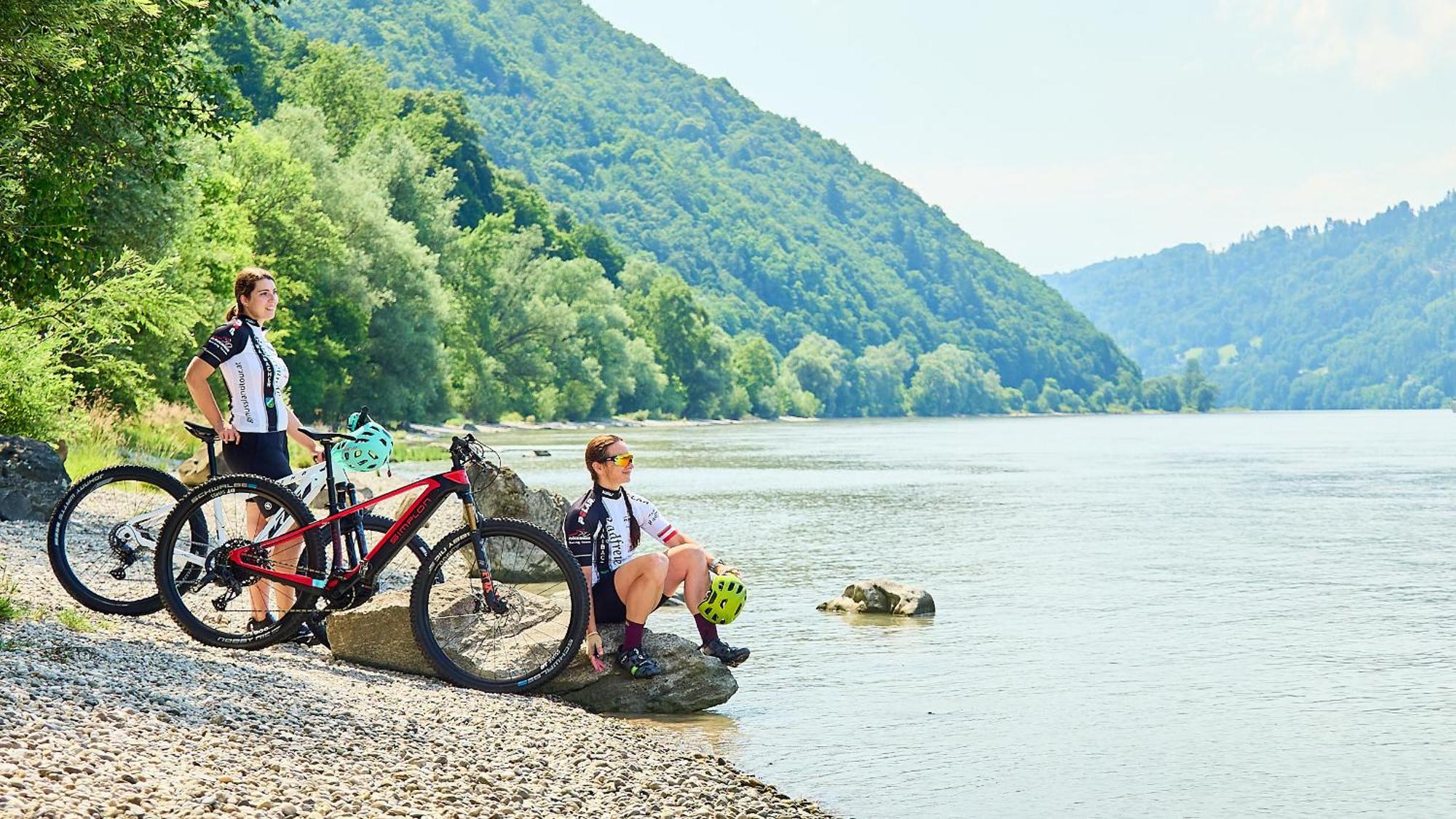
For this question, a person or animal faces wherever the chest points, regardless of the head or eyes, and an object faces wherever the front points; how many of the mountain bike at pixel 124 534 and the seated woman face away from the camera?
0

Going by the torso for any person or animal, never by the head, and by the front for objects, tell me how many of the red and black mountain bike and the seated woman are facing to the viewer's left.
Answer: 0

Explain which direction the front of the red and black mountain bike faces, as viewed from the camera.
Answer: facing to the right of the viewer

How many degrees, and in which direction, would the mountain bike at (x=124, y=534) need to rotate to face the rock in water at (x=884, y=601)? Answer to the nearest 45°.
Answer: approximately 45° to its left

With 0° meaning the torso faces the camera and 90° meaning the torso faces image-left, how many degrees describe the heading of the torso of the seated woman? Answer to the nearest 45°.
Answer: approximately 315°

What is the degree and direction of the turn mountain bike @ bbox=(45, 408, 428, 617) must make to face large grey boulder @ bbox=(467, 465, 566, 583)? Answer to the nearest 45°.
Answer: approximately 45° to its left

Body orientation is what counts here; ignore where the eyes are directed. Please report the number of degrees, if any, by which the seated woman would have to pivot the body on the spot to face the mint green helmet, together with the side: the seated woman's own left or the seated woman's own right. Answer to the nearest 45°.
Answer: approximately 135° to the seated woman's own right

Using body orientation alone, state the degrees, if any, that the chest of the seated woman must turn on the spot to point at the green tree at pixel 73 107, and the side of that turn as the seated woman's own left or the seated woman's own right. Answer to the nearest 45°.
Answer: approximately 180°

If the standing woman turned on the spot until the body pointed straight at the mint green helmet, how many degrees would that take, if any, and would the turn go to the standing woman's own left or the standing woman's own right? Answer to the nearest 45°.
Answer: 0° — they already face it

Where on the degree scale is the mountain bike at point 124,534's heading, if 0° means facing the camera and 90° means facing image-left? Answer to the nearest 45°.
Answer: approximately 270°

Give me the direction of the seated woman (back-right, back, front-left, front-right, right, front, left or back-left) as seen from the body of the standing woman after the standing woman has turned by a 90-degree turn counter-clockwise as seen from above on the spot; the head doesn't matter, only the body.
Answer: front-right

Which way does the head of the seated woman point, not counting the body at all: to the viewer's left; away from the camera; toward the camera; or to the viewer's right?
to the viewer's right

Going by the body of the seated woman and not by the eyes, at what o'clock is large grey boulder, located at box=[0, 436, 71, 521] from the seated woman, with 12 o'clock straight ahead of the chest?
The large grey boulder is roughly at 6 o'clock from the seated woman.

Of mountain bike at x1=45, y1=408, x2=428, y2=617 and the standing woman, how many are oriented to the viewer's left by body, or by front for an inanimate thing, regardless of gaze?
0

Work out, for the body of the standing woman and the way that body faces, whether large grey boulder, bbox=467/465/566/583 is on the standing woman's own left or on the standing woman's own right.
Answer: on the standing woman's own left
